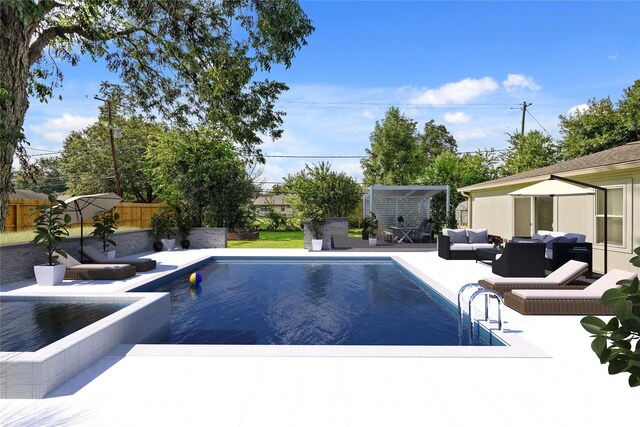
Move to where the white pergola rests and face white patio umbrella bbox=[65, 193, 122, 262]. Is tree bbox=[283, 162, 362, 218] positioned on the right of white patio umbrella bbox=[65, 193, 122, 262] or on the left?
right

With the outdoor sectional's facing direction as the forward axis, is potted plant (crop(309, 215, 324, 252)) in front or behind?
in front

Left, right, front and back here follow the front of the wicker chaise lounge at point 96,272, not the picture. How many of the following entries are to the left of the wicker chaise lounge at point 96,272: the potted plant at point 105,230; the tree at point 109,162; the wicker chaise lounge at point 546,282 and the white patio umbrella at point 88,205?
3

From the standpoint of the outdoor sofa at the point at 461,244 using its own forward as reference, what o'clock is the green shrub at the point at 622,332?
The green shrub is roughly at 12 o'clock from the outdoor sofa.

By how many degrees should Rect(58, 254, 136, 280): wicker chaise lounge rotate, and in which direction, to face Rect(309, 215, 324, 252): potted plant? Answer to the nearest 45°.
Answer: approximately 45° to its left

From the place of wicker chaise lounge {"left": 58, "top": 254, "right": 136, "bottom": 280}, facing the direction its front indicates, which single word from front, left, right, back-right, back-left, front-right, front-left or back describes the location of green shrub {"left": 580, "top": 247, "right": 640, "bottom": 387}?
right

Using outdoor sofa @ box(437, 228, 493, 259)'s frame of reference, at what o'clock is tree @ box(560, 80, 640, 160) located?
The tree is roughly at 7 o'clock from the outdoor sofa.

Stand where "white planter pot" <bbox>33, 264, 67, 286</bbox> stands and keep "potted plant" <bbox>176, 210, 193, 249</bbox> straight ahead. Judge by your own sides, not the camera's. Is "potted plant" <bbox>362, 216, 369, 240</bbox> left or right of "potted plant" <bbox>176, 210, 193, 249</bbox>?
right

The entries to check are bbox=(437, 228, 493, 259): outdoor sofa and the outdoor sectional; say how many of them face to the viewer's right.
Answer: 0

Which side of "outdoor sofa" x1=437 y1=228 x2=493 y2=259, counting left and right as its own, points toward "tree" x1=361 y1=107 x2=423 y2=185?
back

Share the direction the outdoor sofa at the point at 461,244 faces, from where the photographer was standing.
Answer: facing the viewer

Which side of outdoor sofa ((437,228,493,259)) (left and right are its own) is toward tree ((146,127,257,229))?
right
